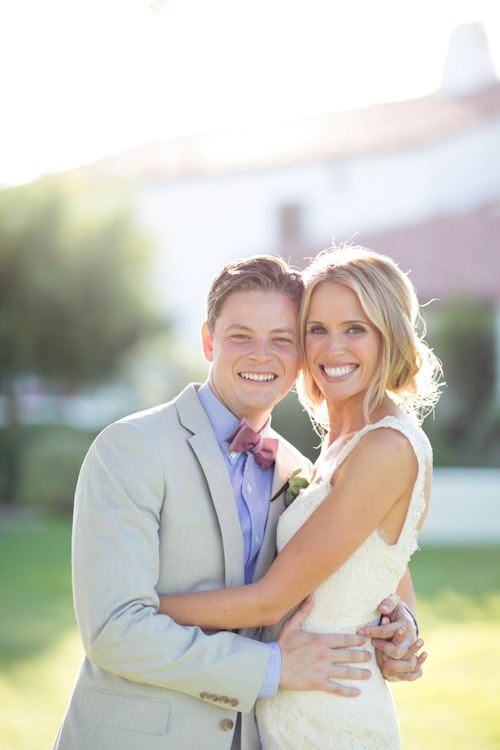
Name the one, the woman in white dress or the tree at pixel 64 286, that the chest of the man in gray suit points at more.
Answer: the woman in white dress

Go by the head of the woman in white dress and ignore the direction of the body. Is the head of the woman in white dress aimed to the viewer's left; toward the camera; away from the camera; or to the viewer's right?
toward the camera

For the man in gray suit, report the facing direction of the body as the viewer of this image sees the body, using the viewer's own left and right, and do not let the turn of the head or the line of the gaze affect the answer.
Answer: facing the viewer and to the right of the viewer

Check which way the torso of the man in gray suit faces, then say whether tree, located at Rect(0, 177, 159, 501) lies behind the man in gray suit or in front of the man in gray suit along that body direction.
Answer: behind

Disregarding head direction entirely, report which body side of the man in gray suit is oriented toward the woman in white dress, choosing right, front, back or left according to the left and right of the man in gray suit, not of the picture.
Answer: left

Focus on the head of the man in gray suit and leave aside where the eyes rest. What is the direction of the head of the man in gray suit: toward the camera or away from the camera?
toward the camera
